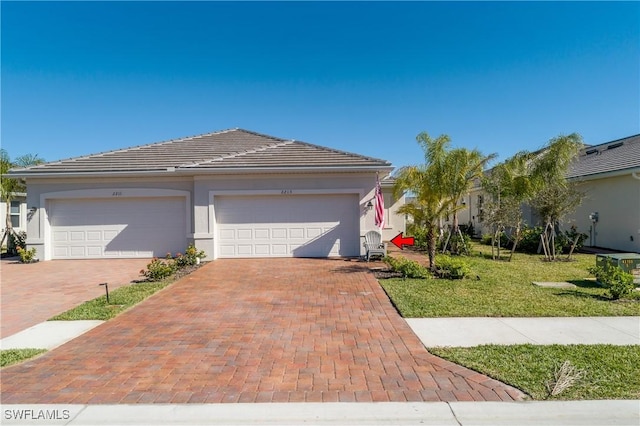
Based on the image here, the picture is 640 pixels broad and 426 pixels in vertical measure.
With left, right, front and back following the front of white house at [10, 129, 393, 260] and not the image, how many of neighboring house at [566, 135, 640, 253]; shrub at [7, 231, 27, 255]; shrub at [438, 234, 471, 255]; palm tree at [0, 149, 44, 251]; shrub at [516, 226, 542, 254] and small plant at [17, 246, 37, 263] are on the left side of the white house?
3

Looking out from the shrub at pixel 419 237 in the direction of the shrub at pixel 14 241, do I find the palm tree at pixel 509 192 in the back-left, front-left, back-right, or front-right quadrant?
back-left

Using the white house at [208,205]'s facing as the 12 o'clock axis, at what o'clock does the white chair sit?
The white chair is roughly at 10 o'clock from the white house.

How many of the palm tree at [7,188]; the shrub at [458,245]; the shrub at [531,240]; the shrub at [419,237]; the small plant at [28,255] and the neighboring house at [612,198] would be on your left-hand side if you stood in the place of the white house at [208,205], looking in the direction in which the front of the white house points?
4

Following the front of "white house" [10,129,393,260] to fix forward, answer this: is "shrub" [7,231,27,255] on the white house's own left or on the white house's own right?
on the white house's own right

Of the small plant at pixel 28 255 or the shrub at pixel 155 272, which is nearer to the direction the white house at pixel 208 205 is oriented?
the shrub

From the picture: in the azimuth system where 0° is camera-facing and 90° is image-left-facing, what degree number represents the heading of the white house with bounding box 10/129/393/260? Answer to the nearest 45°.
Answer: approximately 0°

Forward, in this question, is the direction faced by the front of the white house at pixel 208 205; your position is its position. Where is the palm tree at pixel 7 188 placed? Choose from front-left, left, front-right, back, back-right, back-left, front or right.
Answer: back-right

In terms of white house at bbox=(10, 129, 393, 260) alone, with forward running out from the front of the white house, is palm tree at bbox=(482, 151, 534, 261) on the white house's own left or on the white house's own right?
on the white house's own left

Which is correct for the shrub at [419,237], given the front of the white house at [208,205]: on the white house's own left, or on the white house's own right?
on the white house's own left

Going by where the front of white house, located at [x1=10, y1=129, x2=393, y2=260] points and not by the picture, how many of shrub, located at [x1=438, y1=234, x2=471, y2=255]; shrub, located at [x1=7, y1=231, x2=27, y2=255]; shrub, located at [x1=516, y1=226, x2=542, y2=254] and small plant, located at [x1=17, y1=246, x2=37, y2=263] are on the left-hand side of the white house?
2

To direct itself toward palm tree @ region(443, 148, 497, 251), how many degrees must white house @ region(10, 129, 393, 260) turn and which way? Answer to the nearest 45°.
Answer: approximately 45° to its left

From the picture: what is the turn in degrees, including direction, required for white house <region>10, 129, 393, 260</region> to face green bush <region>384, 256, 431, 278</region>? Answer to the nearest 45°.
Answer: approximately 45° to its left
